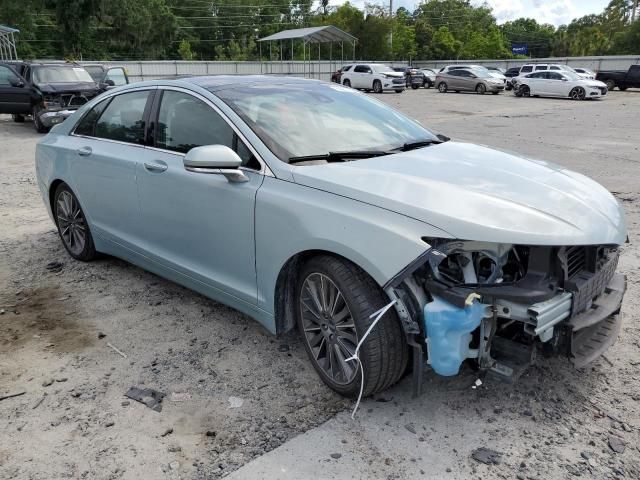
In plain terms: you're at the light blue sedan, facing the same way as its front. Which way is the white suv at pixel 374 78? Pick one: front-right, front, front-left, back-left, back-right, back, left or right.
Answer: back-left

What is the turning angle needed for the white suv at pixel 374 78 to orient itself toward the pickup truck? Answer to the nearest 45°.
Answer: approximately 45° to its left

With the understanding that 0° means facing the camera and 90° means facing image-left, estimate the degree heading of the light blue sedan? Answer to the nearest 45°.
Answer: approximately 315°

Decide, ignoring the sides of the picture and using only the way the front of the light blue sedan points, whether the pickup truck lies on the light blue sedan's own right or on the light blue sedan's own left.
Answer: on the light blue sedan's own left
